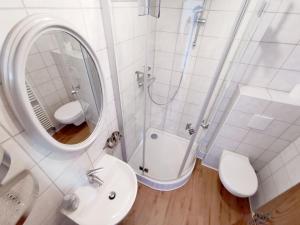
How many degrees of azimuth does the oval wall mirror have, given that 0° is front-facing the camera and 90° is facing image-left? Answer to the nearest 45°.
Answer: approximately 315°

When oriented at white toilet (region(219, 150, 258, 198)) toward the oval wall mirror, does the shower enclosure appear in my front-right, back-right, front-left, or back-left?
front-right

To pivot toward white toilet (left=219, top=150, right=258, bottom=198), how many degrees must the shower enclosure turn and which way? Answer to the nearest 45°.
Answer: approximately 45° to its left

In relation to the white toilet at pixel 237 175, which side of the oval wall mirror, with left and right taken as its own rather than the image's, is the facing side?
front

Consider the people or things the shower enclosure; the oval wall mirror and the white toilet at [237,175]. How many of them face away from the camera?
0

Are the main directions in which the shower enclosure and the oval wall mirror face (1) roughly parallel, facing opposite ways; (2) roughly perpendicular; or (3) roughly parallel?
roughly perpendicular

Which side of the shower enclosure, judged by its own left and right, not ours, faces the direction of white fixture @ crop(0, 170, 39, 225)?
front

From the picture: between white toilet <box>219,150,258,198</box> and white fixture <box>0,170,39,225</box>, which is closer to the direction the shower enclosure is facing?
the white fixture

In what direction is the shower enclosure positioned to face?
toward the camera

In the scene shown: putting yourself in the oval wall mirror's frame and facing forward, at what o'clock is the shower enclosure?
The shower enclosure is roughly at 10 o'clock from the oval wall mirror.
